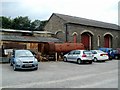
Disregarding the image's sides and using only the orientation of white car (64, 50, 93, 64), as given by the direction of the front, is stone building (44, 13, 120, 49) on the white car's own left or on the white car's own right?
on the white car's own right

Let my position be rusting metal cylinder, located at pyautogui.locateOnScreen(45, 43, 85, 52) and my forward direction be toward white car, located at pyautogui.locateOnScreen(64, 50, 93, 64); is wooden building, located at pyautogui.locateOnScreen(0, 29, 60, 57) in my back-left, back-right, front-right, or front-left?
back-right
